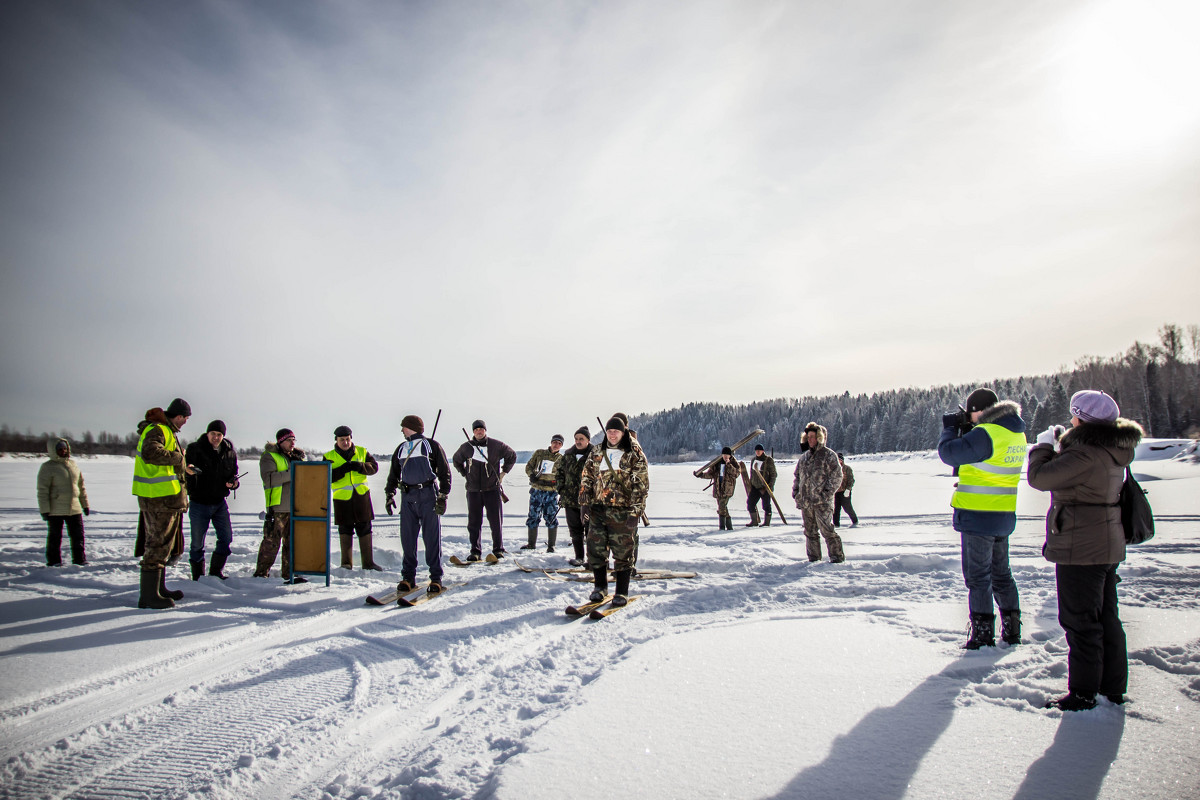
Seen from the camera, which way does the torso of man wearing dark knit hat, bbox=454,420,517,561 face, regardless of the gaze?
toward the camera

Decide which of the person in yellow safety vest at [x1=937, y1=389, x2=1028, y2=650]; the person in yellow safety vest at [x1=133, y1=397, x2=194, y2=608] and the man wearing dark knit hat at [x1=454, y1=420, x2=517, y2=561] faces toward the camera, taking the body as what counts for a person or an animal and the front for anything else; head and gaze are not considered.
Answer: the man wearing dark knit hat

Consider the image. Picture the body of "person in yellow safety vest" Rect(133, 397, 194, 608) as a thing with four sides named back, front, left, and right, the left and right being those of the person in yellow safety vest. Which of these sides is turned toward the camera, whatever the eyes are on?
right

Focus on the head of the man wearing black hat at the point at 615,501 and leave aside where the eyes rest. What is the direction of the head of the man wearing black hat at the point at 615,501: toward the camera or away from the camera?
toward the camera

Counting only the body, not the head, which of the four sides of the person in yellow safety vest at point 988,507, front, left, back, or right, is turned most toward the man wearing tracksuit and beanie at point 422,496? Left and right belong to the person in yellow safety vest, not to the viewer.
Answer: front

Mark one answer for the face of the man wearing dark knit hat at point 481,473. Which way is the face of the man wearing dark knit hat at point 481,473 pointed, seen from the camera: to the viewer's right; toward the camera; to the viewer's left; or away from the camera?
toward the camera

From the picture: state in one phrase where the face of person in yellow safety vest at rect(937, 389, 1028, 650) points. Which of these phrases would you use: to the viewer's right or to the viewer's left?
to the viewer's left

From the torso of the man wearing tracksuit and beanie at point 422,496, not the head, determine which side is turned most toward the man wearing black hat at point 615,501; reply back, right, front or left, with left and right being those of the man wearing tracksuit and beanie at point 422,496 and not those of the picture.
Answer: left

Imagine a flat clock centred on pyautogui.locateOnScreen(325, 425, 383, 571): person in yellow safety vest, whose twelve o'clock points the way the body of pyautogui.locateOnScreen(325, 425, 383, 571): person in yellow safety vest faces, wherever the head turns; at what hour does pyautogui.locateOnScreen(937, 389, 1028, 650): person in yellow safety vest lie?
pyautogui.locateOnScreen(937, 389, 1028, 650): person in yellow safety vest is roughly at 11 o'clock from pyautogui.locateOnScreen(325, 425, 383, 571): person in yellow safety vest.

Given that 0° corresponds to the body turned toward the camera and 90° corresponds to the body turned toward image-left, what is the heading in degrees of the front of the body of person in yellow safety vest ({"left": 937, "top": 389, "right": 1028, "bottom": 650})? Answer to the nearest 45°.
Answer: approximately 90°

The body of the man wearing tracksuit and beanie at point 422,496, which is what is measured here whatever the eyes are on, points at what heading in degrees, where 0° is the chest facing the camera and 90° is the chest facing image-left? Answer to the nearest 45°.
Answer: approximately 45°

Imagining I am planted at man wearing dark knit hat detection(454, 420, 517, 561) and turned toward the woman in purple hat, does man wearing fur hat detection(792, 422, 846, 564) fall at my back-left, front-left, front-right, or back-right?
front-left

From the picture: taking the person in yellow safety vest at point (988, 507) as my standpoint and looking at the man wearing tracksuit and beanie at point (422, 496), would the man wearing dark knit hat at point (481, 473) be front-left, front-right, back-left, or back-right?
front-right

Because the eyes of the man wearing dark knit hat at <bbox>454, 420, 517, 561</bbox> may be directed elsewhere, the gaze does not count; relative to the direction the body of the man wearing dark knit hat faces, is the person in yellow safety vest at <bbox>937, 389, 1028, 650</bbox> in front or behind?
in front

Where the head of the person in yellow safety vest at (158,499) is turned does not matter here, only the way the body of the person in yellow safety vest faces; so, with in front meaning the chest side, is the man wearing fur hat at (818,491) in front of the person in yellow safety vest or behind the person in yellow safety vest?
in front

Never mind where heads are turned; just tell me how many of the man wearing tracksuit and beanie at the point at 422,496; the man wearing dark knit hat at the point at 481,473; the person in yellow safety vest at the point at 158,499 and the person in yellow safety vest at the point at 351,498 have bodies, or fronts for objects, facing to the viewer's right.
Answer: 1
